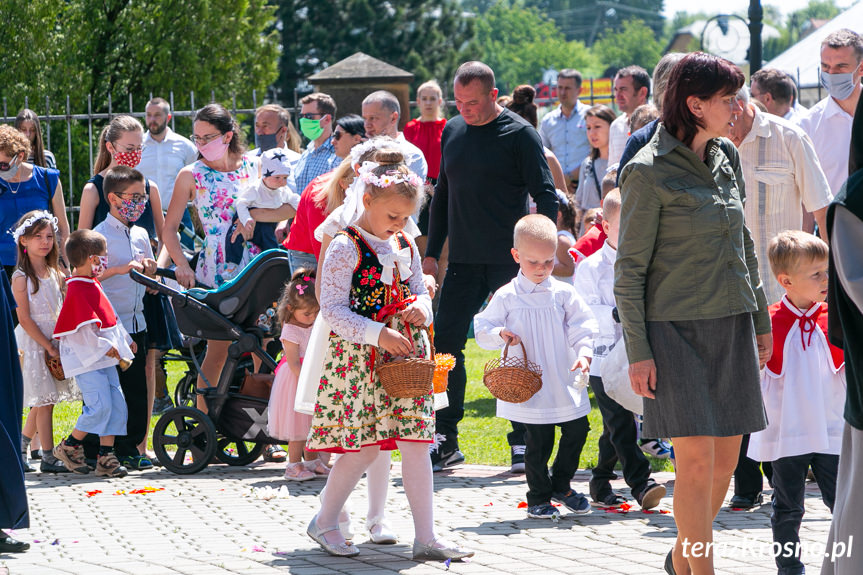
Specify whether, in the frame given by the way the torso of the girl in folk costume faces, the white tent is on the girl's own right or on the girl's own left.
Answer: on the girl's own left

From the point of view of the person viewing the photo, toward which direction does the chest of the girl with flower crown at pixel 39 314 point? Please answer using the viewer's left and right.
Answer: facing the viewer and to the right of the viewer

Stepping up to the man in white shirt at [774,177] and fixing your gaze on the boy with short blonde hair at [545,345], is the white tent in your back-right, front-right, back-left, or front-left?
back-right

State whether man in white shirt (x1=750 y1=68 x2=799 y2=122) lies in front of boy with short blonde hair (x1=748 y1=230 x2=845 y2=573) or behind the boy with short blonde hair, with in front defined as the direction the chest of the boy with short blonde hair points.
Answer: behind

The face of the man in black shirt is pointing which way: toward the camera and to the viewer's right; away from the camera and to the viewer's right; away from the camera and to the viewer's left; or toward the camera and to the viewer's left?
toward the camera and to the viewer's left

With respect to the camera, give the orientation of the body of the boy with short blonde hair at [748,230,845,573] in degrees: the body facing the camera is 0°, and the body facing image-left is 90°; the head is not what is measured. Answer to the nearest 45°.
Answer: approximately 315°

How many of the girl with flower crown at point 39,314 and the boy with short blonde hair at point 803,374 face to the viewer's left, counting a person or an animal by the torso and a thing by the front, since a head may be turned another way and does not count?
0

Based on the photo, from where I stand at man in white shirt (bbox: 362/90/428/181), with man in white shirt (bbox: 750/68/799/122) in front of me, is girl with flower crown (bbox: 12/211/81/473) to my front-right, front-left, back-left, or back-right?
back-right
